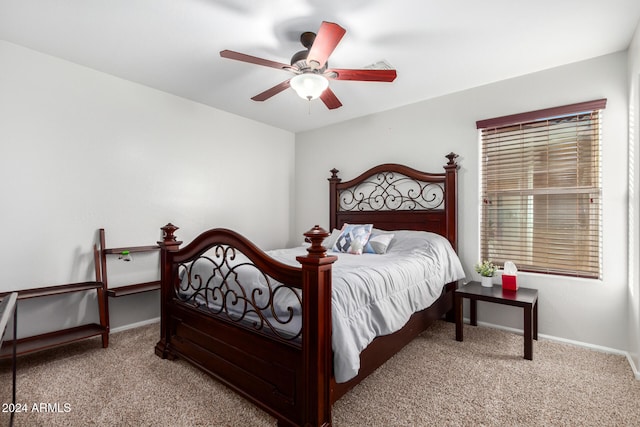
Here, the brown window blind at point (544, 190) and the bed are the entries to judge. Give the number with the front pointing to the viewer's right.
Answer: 0

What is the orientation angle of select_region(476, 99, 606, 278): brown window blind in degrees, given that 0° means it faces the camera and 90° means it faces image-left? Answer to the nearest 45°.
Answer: approximately 45°

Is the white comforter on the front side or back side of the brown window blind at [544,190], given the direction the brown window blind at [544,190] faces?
on the front side

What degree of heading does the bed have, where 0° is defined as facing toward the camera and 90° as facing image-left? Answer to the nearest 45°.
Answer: approximately 45°

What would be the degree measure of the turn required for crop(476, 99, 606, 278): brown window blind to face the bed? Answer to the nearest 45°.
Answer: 0° — it already faces it
